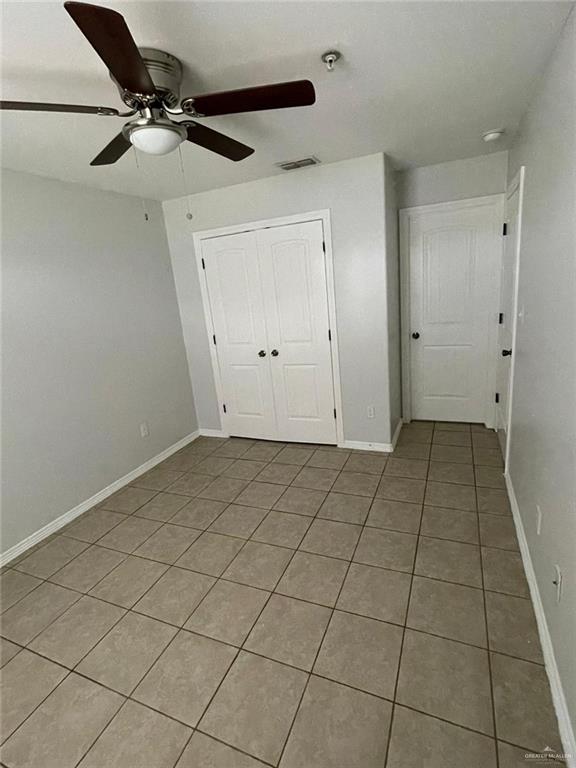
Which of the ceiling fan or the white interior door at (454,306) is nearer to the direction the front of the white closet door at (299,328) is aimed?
the ceiling fan

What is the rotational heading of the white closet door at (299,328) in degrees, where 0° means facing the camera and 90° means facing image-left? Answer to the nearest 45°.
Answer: approximately 0°

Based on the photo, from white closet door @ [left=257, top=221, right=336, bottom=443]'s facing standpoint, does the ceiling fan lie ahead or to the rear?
ahead

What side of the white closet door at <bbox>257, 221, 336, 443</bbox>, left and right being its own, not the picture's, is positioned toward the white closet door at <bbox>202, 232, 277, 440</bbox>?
right

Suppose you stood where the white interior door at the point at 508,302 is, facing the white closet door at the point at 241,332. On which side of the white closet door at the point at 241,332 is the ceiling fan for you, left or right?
left

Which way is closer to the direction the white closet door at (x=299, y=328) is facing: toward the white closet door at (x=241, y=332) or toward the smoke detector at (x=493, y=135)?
the smoke detector

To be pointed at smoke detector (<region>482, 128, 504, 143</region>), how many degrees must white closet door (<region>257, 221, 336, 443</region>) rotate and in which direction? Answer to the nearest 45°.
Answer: approximately 90° to its left

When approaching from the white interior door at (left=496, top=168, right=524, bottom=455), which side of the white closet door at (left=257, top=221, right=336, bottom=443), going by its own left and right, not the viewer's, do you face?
left
